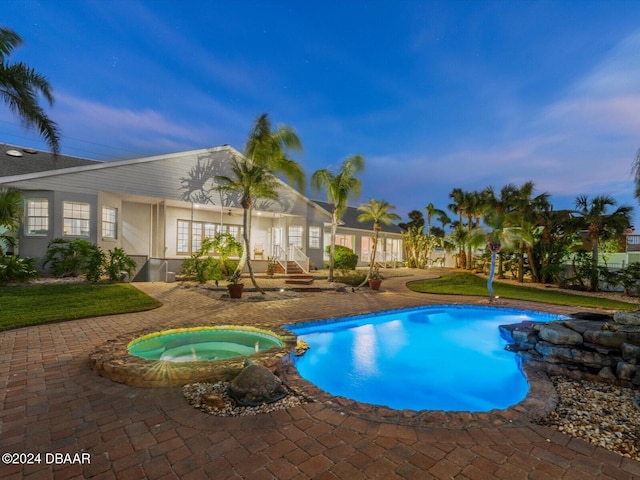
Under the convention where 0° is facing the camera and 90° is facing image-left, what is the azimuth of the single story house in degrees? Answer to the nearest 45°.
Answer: approximately 315°

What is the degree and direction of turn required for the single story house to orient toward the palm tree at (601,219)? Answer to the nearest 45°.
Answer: approximately 45° to its left

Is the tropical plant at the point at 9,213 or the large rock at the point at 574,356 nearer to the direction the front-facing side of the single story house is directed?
the large rock

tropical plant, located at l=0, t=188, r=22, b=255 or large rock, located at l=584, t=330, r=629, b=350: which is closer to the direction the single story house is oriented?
the large rock

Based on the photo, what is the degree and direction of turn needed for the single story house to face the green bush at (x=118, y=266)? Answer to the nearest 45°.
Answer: approximately 45° to its right

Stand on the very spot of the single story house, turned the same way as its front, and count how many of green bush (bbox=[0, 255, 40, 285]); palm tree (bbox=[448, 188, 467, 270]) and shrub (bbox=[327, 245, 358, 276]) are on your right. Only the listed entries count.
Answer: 1

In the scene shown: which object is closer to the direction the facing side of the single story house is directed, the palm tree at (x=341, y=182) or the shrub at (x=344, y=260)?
the palm tree

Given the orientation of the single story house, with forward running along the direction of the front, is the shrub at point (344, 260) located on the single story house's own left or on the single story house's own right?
on the single story house's own left

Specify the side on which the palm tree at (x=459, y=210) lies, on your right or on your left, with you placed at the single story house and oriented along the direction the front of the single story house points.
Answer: on your left

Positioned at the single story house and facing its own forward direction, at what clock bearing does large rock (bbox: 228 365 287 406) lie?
The large rock is roughly at 1 o'clock from the single story house.

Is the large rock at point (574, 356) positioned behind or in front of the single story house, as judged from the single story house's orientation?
in front

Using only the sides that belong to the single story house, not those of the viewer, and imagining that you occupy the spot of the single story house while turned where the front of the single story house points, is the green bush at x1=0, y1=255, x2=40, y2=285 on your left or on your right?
on your right

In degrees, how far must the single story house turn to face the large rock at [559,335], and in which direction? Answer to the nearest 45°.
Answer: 0° — it already faces it

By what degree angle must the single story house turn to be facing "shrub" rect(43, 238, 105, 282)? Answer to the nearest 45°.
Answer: approximately 90° to its right
